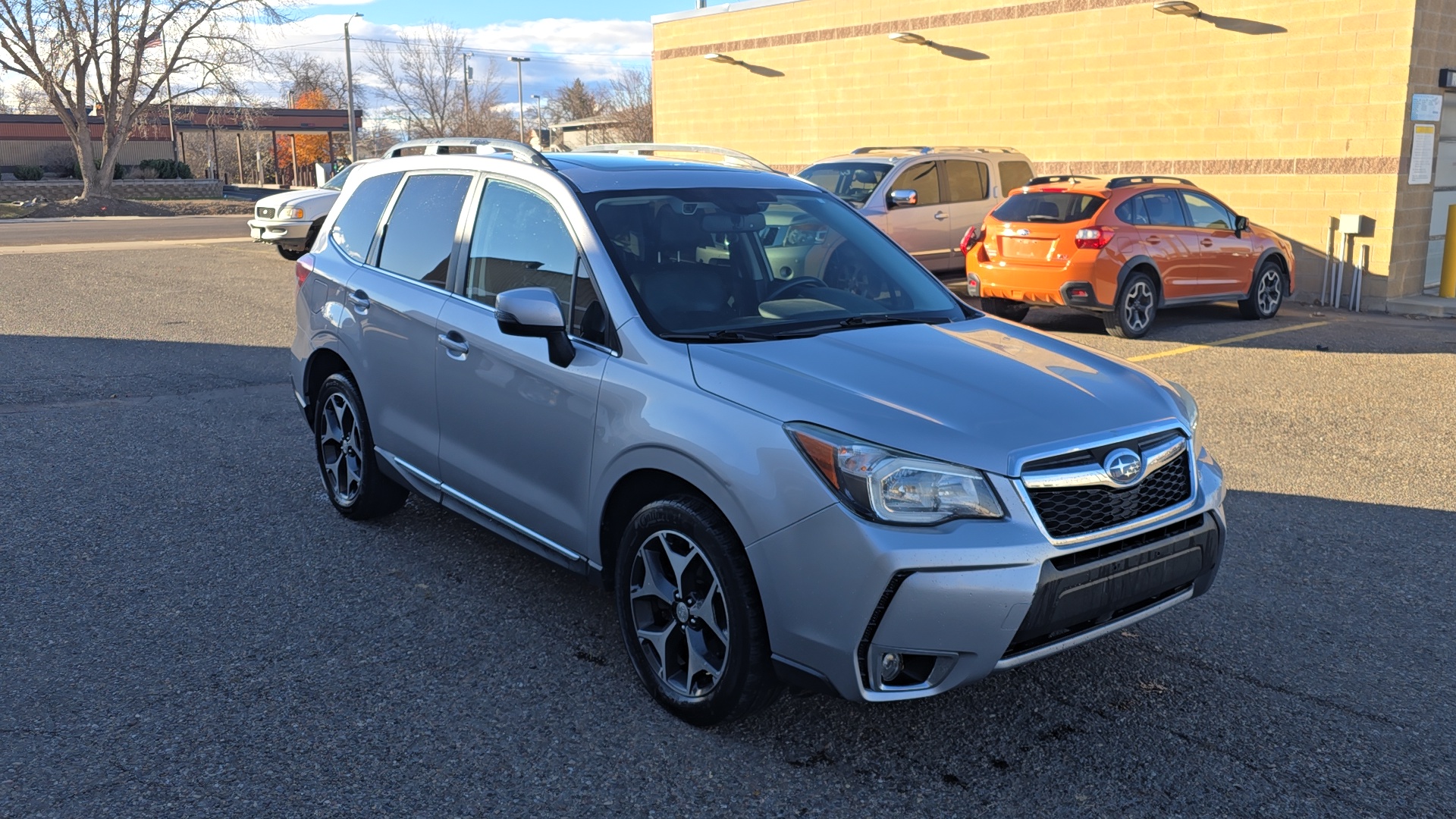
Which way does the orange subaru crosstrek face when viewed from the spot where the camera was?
facing away from the viewer and to the right of the viewer

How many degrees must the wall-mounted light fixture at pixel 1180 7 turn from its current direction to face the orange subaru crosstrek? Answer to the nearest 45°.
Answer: approximately 45° to its left

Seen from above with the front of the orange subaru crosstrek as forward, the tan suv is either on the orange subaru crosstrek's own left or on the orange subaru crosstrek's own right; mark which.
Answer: on the orange subaru crosstrek's own left

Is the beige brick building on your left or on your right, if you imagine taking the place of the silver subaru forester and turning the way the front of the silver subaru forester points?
on your left

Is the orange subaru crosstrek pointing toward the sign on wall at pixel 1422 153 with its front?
yes

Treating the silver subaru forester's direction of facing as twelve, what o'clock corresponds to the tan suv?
The tan suv is roughly at 8 o'clock from the silver subaru forester.

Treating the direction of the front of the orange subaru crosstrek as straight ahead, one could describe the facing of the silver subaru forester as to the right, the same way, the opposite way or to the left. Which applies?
to the right
